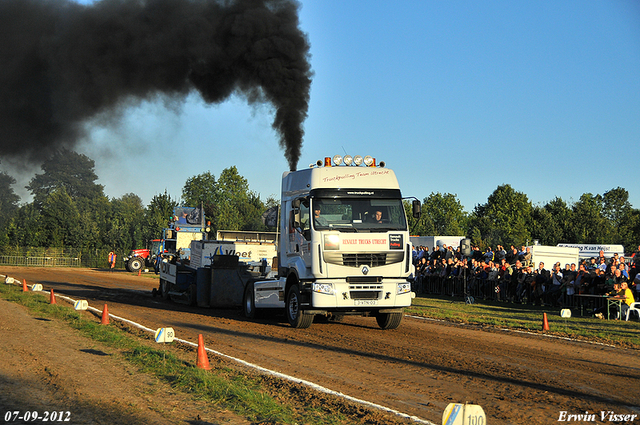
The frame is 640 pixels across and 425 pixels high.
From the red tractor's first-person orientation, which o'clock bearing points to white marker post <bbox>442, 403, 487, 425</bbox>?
The white marker post is roughly at 9 o'clock from the red tractor.

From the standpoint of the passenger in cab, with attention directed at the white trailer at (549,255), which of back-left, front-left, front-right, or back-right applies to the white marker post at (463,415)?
back-right

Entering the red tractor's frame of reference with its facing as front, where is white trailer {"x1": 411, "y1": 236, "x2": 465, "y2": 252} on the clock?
The white trailer is roughly at 7 o'clock from the red tractor.

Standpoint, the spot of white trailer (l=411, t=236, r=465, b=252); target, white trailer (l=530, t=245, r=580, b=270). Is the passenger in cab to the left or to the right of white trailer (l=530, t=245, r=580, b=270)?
right

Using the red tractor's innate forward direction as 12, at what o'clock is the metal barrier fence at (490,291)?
The metal barrier fence is roughly at 8 o'clock from the red tractor.

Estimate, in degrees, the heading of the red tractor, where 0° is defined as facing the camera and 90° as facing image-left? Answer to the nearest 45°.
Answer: approximately 90°
